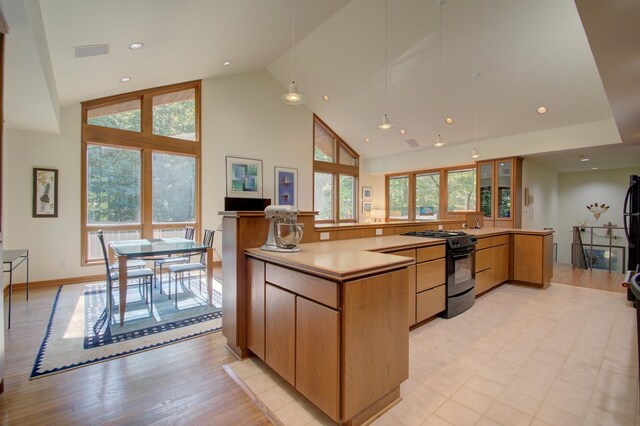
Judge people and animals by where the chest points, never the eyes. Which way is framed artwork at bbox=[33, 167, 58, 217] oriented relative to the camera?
toward the camera

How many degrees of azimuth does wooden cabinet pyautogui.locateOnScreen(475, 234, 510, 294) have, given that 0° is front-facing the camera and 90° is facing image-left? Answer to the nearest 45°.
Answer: approximately 315°

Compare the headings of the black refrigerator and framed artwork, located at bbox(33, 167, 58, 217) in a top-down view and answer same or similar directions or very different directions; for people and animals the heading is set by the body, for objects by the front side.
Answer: very different directions

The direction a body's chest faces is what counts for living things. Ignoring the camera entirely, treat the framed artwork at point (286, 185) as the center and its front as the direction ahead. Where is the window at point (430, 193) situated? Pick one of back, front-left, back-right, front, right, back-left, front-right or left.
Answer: front-left

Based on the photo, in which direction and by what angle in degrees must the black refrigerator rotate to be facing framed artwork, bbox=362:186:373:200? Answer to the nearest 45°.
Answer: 0° — it already faces it

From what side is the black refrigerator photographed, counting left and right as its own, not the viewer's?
left

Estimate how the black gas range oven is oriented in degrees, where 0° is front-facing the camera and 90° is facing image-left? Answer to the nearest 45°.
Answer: approximately 315°

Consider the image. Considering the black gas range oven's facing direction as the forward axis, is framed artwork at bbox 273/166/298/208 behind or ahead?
behind

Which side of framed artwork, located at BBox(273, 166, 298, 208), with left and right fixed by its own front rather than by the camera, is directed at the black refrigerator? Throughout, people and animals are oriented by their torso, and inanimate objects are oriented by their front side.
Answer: front

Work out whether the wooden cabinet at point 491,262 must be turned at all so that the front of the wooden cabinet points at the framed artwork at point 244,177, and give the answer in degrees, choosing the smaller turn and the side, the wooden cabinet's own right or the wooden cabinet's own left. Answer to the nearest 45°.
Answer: approximately 135° to the wooden cabinet's own right
